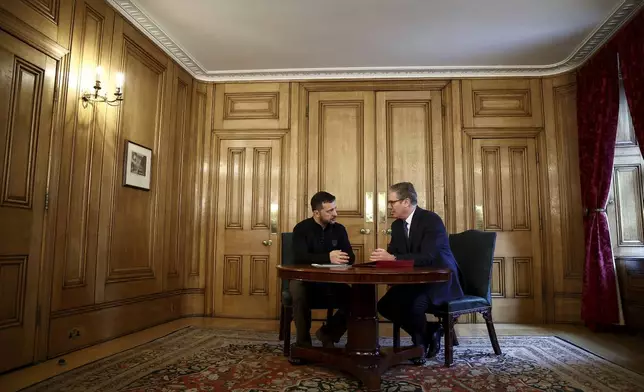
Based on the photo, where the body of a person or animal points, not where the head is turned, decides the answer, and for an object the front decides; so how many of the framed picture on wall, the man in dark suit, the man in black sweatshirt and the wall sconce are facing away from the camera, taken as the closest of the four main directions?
0

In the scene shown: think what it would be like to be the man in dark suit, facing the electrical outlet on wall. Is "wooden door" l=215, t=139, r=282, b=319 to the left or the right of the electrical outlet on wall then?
right

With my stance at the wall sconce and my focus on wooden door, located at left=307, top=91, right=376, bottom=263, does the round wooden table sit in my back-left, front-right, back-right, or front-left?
front-right

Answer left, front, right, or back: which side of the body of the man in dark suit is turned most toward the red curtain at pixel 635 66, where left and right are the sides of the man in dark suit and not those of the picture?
back

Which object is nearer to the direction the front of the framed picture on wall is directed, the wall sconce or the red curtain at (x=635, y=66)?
the red curtain

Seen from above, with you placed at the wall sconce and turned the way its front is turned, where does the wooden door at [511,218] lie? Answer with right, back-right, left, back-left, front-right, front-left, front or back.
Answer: front-left

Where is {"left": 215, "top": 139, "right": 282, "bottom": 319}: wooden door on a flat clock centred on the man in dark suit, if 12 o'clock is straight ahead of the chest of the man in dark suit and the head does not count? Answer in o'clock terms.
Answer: The wooden door is roughly at 3 o'clock from the man in dark suit.

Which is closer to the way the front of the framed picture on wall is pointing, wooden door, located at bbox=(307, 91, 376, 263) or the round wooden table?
the round wooden table

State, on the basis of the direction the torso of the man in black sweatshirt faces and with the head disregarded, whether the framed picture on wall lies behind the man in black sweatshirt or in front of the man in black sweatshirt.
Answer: behind

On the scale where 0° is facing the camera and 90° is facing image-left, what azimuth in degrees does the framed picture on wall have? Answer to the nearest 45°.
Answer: approximately 315°

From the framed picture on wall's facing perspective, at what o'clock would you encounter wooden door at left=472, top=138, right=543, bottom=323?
The wooden door is roughly at 11 o'clock from the framed picture on wall.

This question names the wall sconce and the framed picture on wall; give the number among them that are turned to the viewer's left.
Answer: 0

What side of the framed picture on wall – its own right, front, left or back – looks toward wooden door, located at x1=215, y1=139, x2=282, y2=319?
left

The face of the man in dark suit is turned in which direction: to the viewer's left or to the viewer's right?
to the viewer's left

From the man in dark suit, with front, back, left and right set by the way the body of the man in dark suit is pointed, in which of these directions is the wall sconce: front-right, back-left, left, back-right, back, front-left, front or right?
front-right

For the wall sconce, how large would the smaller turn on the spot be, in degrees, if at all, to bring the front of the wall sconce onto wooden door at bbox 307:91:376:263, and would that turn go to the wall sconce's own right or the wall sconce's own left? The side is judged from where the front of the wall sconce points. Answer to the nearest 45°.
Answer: approximately 45° to the wall sconce's own left

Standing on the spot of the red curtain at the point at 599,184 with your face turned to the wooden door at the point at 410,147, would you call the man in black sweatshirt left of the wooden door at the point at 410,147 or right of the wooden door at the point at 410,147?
left

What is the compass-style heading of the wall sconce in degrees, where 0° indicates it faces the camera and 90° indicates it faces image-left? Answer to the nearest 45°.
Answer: approximately 315°

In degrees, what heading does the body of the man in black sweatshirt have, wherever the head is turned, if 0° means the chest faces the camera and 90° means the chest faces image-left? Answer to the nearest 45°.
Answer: approximately 315°
